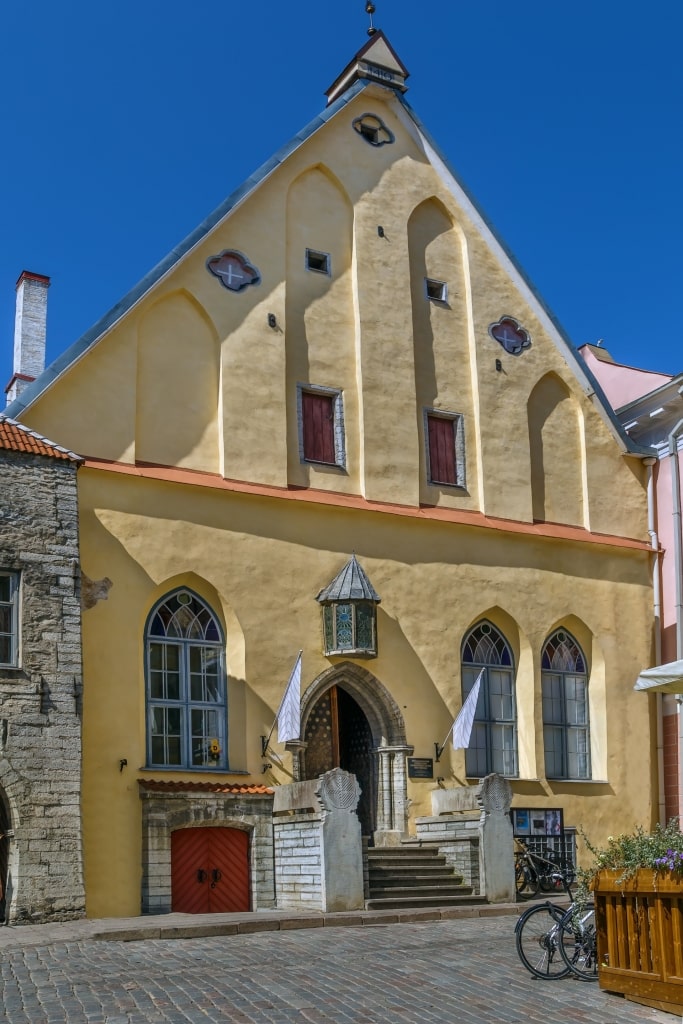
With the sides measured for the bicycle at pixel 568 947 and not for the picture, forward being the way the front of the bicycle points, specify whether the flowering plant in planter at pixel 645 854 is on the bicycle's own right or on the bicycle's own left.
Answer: on the bicycle's own right
